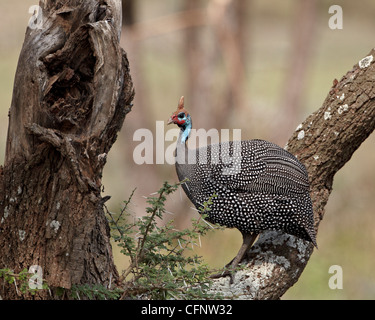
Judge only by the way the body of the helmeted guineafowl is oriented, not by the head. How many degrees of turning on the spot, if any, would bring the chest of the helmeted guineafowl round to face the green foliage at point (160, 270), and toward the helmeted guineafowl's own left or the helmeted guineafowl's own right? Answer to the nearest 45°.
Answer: approximately 45° to the helmeted guineafowl's own left

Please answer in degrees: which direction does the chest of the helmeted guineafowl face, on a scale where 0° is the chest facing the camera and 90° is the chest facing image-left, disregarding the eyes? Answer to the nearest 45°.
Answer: approximately 90°

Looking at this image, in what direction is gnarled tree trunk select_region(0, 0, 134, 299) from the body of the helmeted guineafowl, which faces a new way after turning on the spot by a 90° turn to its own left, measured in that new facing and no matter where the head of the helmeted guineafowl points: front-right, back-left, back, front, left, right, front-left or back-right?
front-right
